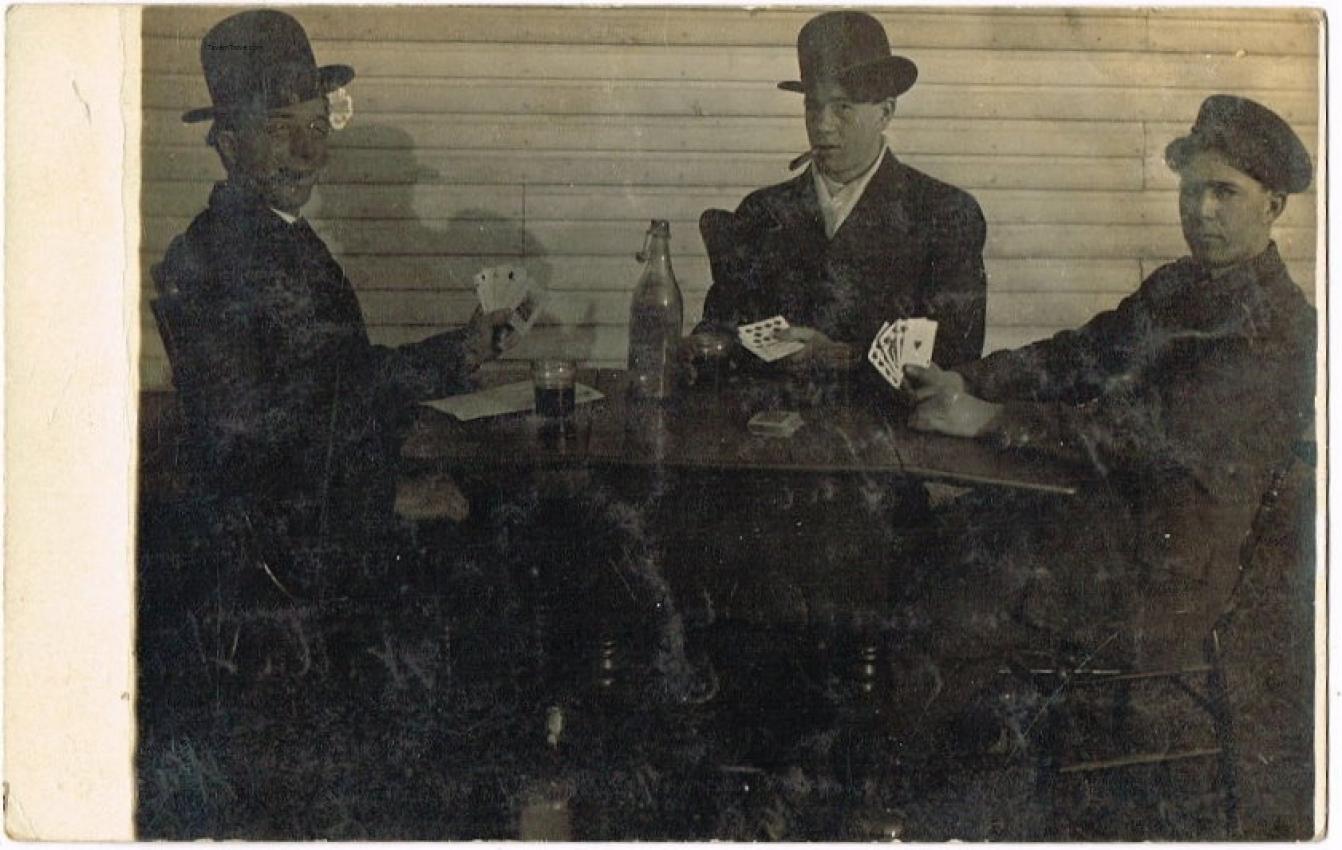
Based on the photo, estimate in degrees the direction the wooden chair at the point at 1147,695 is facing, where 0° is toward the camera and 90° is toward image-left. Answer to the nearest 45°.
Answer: approximately 90°

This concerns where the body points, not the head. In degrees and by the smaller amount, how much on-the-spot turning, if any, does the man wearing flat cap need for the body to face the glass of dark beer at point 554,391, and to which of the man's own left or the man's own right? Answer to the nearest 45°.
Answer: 0° — they already face it

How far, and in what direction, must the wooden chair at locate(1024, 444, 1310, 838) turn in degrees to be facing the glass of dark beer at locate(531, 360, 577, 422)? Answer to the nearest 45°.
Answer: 0° — it already faces it

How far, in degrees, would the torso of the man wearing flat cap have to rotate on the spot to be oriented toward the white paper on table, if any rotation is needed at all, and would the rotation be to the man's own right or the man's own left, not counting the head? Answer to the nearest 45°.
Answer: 0° — they already face it

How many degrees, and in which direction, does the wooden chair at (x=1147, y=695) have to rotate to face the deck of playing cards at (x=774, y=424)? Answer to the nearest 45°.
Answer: approximately 45° to its right

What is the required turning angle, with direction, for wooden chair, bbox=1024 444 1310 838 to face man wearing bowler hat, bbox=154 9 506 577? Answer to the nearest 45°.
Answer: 0° — it already faces them

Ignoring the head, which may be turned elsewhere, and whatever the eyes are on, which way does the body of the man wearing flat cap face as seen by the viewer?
to the viewer's left

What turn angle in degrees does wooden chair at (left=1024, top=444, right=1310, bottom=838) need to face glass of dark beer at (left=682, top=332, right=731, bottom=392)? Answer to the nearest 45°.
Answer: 0° — it already faces it
